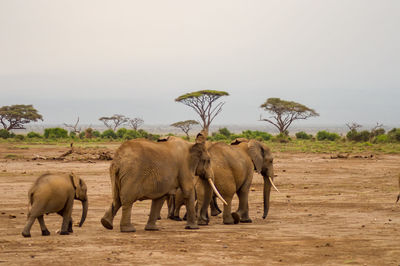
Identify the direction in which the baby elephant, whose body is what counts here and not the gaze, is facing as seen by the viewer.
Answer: to the viewer's right

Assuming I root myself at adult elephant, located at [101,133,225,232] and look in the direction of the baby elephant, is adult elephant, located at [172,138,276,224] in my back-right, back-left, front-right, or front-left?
back-right

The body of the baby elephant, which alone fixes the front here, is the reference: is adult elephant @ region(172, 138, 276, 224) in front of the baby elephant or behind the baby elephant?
in front

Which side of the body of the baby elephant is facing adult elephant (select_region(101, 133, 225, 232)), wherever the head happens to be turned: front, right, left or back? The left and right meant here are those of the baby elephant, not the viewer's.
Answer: front
